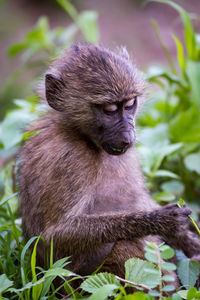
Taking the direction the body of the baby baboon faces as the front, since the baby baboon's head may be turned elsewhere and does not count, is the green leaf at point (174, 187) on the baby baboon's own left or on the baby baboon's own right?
on the baby baboon's own left

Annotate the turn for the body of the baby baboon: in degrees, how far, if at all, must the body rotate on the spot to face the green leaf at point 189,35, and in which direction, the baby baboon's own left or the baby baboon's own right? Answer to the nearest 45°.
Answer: approximately 90° to the baby baboon's own left

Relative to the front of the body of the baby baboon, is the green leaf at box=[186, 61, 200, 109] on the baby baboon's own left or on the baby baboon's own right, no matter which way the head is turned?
on the baby baboon's own left

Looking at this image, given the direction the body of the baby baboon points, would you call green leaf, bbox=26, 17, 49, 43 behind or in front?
behind

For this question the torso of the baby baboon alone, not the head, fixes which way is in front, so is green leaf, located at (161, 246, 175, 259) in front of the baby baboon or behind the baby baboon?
in front

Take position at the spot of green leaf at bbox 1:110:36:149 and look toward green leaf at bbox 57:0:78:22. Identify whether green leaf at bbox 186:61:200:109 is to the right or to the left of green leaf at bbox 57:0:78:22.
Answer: right

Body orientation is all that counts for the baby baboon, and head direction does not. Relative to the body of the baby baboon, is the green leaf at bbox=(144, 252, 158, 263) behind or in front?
in front

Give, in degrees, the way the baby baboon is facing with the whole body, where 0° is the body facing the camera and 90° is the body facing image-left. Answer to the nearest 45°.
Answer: approximately 315°

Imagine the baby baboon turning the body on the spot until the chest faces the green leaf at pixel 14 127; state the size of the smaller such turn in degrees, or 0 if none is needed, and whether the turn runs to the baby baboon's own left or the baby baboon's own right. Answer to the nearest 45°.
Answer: approximately 180°

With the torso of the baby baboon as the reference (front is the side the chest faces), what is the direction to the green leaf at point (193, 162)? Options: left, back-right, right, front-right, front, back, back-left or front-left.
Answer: left

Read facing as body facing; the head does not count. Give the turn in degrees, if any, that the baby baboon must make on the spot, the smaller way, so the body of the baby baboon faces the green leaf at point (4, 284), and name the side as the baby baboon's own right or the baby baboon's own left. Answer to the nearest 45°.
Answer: approximately 90° to the baby baboon's own right
